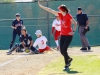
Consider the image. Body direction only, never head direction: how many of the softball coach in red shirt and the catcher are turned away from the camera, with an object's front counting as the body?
0

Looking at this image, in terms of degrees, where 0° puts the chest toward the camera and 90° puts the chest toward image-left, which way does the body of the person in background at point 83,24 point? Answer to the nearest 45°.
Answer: approximately 45°

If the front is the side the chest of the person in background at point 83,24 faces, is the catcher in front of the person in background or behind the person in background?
in front

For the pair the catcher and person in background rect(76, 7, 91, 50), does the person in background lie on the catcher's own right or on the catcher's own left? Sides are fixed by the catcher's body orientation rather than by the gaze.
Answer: on the catcher's own left

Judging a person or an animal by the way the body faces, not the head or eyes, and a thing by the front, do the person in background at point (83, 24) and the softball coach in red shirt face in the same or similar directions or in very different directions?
same or similar directions

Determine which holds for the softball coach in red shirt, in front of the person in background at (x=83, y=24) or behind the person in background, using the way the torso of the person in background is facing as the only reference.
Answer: in front

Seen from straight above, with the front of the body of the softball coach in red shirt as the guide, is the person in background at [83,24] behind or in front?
behind

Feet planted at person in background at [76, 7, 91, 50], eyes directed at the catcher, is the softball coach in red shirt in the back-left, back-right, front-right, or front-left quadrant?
front-left

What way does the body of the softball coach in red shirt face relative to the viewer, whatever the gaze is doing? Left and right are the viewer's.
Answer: facing the viewer and to the left of the viewer

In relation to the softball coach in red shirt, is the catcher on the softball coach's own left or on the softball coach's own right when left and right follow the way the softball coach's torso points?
on the softball coach's own right
